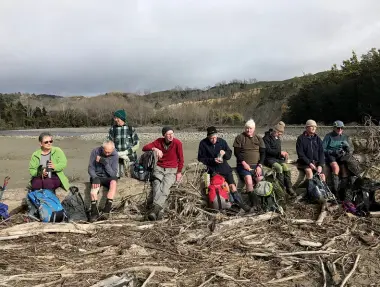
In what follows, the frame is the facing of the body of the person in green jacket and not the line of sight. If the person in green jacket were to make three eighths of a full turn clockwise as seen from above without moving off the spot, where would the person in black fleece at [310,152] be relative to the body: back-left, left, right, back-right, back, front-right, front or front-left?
back-right

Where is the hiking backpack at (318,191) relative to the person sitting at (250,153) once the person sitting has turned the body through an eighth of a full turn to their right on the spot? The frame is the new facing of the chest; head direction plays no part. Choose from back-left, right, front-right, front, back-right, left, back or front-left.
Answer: back-left

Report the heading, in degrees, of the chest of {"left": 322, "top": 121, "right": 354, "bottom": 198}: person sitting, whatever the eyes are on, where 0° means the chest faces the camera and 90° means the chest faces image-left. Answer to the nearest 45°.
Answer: approximately 0°

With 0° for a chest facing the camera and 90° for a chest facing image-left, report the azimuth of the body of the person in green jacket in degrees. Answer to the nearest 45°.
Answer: approximately 0°

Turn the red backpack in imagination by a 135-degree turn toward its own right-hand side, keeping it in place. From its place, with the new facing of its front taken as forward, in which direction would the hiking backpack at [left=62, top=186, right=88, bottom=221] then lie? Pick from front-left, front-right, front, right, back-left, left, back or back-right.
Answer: front-left

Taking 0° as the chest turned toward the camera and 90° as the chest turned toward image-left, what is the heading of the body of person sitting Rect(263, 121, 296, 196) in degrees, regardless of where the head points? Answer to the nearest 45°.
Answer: approximately 315°
